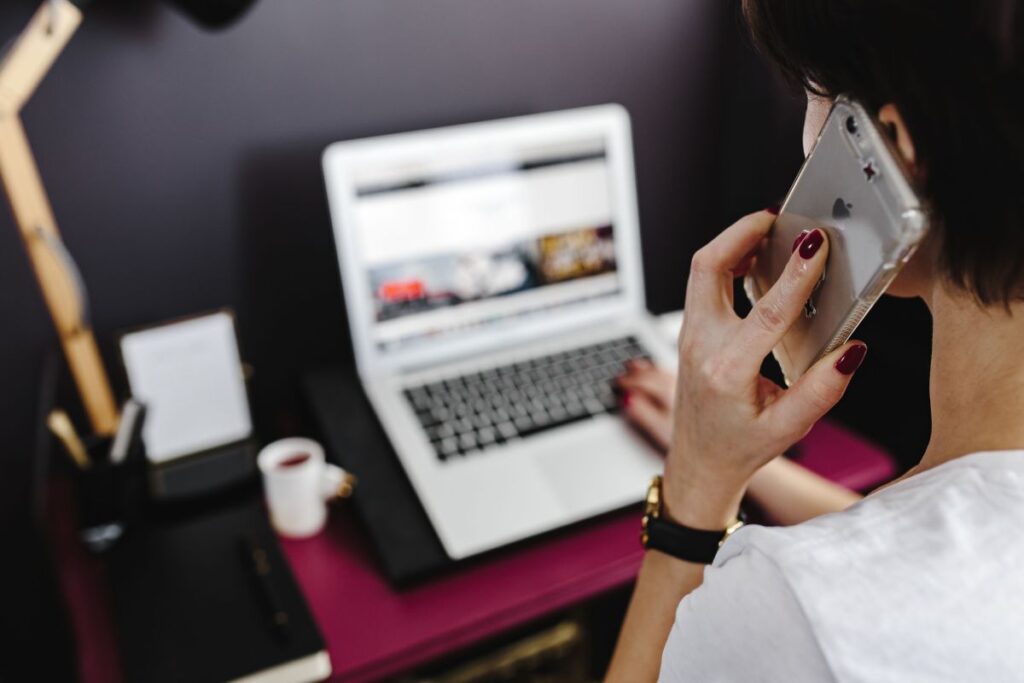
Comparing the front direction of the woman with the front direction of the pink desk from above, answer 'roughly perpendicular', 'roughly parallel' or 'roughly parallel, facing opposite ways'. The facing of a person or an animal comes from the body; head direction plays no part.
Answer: roughly parallel, facing opposite ways

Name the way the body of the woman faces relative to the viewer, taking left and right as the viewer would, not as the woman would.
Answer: facing away from the viewer and to the left of the viewer

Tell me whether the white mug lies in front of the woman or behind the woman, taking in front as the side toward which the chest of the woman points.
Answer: in front

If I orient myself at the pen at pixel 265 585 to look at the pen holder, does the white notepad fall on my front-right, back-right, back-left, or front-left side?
front-right

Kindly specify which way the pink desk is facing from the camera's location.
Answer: facing the viewer and to the right of the viewer

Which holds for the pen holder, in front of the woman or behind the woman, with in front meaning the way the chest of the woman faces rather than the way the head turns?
in front

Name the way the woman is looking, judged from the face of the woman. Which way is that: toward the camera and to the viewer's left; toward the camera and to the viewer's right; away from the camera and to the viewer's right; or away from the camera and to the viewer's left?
away from the camera and to the viewer's left

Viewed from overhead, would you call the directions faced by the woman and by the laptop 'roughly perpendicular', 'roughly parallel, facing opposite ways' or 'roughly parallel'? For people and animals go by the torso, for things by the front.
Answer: roughly parallel, facing opposite ways
